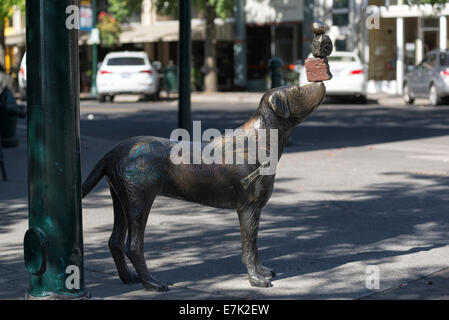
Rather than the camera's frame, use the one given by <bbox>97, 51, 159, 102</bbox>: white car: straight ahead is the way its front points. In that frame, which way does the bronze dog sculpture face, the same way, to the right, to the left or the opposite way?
to the right

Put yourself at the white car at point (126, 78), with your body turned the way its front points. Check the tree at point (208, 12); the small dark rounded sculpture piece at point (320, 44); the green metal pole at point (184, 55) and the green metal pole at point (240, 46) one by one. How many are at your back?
2

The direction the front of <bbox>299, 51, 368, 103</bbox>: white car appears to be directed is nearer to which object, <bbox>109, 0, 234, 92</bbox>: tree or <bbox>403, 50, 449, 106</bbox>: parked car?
the tree

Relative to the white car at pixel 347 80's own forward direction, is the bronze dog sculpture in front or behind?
behind

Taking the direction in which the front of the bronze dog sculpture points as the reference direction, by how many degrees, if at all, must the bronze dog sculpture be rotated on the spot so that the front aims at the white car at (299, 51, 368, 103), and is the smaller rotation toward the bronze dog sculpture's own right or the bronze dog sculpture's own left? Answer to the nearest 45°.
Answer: approximately 90° to the bronze dog sculpture's own left

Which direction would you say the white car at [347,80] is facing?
away from the camera

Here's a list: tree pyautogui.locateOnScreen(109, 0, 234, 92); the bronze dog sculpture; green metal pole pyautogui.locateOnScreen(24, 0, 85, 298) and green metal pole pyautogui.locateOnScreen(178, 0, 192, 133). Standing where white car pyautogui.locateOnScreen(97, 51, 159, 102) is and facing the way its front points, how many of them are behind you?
3

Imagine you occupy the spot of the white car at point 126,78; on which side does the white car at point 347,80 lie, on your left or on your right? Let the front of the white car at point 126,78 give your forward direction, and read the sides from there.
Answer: on your right

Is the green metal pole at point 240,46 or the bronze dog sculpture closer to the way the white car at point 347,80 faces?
the green metal pole

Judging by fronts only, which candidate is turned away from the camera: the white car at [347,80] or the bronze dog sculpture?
the white car

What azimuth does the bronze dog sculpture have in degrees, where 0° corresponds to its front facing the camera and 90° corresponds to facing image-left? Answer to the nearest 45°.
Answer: approximately 270°

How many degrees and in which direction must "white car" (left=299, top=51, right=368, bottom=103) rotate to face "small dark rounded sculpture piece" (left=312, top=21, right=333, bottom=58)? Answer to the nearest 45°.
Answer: approximately 180°

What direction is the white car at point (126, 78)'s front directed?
away from the camera

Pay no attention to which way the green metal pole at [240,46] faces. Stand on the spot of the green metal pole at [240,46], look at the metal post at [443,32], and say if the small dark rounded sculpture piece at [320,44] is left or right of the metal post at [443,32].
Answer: right
